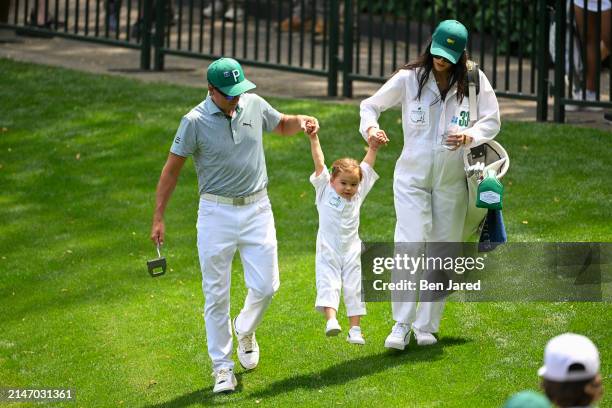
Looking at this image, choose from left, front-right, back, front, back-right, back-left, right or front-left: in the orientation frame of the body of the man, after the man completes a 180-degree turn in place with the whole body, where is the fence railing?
front

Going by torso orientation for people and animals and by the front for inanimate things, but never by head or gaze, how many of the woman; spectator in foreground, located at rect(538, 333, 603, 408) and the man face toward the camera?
2

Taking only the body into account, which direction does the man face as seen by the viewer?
toward the camera

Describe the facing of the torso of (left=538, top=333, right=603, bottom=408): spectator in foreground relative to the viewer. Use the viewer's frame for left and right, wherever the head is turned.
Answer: facing away from the viewer and to the left of the viewer

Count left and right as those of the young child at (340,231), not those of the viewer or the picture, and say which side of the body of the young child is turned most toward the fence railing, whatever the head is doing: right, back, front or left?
back

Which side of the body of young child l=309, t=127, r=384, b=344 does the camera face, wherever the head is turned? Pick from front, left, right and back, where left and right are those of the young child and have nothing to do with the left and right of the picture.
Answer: front

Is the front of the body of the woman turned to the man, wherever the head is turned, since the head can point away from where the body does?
no

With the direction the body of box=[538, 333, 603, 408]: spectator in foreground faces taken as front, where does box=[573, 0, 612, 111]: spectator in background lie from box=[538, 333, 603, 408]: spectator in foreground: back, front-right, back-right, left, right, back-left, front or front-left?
front-right

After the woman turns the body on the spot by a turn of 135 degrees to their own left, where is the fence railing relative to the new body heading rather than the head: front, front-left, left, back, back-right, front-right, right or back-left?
front-left

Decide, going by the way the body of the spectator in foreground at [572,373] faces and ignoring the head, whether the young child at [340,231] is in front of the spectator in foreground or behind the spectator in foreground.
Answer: in front

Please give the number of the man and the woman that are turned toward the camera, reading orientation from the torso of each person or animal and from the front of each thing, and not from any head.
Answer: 2

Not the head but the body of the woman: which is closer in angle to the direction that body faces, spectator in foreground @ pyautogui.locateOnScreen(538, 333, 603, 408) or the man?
the spectator in foreground

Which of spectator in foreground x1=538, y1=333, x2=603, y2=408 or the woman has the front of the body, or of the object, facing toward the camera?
the woman

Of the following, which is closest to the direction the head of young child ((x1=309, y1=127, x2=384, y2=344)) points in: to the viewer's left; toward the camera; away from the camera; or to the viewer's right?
toward the camera

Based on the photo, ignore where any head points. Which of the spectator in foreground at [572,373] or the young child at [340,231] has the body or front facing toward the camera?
the young child

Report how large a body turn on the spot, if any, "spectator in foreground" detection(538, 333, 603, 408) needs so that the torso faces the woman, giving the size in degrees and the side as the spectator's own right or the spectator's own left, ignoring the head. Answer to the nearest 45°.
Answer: approximately 45° to the spectator's own right

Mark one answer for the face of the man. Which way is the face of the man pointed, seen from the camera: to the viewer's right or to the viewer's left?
to the viewer's right

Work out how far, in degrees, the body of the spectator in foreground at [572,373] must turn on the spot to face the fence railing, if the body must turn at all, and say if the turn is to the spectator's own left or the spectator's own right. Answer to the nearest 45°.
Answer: approximately 45° to the spectator's own right
